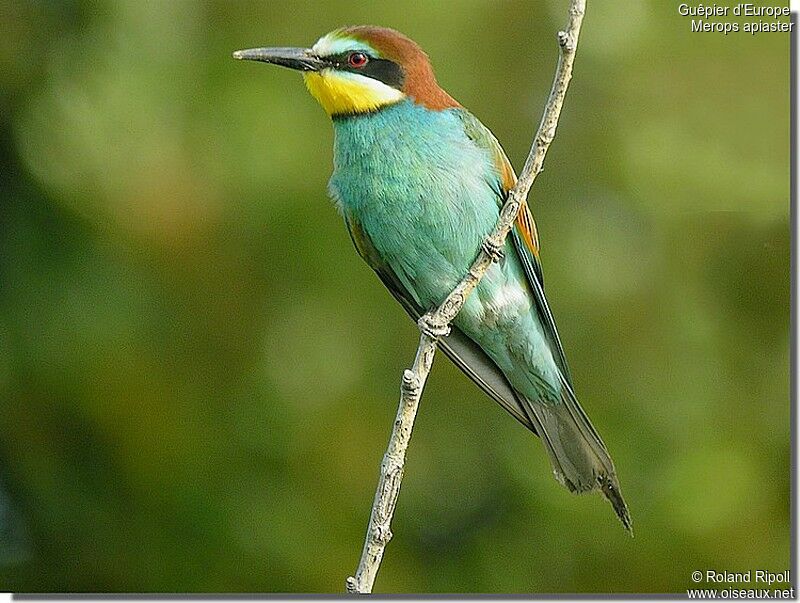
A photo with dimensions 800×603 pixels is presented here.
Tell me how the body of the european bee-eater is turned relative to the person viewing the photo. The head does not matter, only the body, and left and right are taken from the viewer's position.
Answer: facing the viewer and to the left of the viewer
